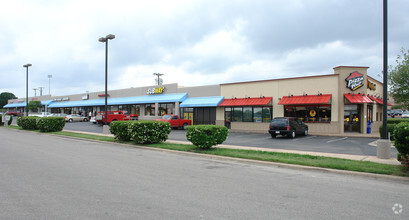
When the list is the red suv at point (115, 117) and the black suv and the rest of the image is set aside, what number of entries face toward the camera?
0

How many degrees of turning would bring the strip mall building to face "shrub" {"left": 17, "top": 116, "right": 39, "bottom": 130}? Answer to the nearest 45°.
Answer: approximately 45° to its right

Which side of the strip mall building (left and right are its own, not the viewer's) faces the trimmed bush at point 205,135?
front
